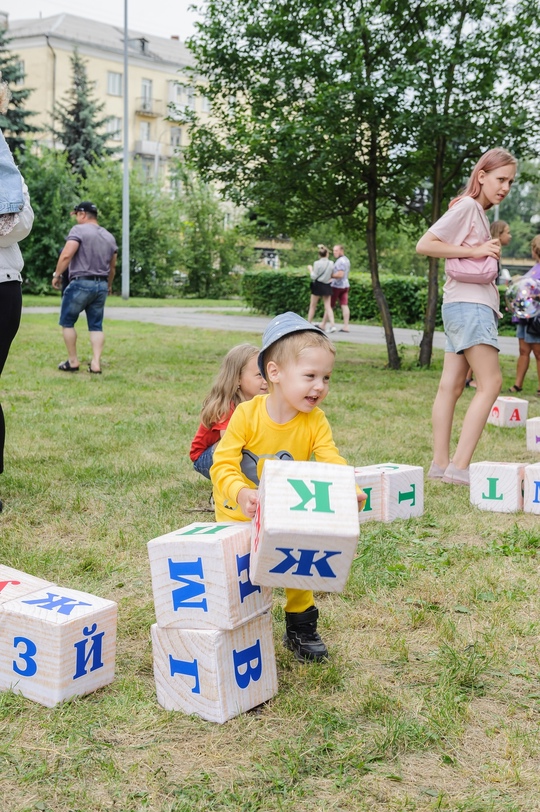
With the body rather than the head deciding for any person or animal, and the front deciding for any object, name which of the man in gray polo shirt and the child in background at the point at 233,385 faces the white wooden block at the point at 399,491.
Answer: the child in background

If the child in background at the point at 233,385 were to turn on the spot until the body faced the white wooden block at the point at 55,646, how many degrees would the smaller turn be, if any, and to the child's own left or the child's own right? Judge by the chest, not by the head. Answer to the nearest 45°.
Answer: approximately 90° to the child's own right

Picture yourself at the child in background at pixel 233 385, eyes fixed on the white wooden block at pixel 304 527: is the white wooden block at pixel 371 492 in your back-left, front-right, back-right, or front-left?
front-left

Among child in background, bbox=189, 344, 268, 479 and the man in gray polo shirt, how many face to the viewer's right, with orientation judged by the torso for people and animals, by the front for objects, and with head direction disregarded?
1

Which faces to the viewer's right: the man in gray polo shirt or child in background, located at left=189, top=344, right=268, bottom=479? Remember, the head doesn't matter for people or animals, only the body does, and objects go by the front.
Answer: the child in background

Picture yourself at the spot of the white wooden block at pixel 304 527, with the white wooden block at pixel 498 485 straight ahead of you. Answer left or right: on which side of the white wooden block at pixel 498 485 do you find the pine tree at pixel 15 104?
left
